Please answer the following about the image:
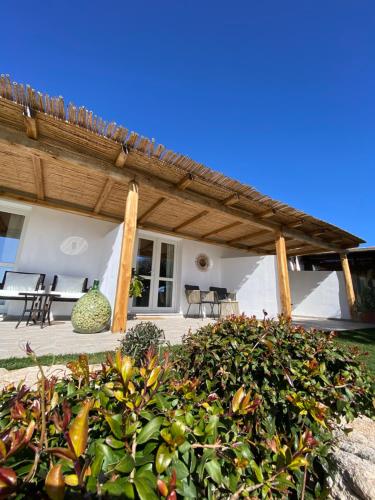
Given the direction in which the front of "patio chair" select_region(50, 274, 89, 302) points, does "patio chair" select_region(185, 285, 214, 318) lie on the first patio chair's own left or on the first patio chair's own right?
on the first patio chair's own left

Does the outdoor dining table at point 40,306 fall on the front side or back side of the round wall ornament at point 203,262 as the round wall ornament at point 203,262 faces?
on the front side

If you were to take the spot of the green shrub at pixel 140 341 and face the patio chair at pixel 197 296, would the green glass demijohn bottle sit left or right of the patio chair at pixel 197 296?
left

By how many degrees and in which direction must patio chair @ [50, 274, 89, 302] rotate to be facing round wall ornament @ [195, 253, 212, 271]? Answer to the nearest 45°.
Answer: approximately 90° to its left

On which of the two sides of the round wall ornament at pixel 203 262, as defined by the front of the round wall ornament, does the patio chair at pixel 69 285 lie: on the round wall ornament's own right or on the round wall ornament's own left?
on the round wall ornament's own right

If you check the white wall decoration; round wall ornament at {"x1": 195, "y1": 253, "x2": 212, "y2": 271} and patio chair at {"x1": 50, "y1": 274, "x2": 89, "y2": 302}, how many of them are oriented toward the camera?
3

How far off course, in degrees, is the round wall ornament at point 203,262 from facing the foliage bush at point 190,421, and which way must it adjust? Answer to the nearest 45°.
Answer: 0° — it already faces it

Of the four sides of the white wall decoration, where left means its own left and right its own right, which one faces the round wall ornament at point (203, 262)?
left

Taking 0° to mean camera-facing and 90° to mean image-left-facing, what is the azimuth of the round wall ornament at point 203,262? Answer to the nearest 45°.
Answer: approximately 0°

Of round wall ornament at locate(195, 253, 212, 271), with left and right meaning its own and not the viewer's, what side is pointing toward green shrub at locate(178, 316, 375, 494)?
front

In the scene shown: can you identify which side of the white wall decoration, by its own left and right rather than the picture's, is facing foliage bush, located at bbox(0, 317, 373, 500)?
front
